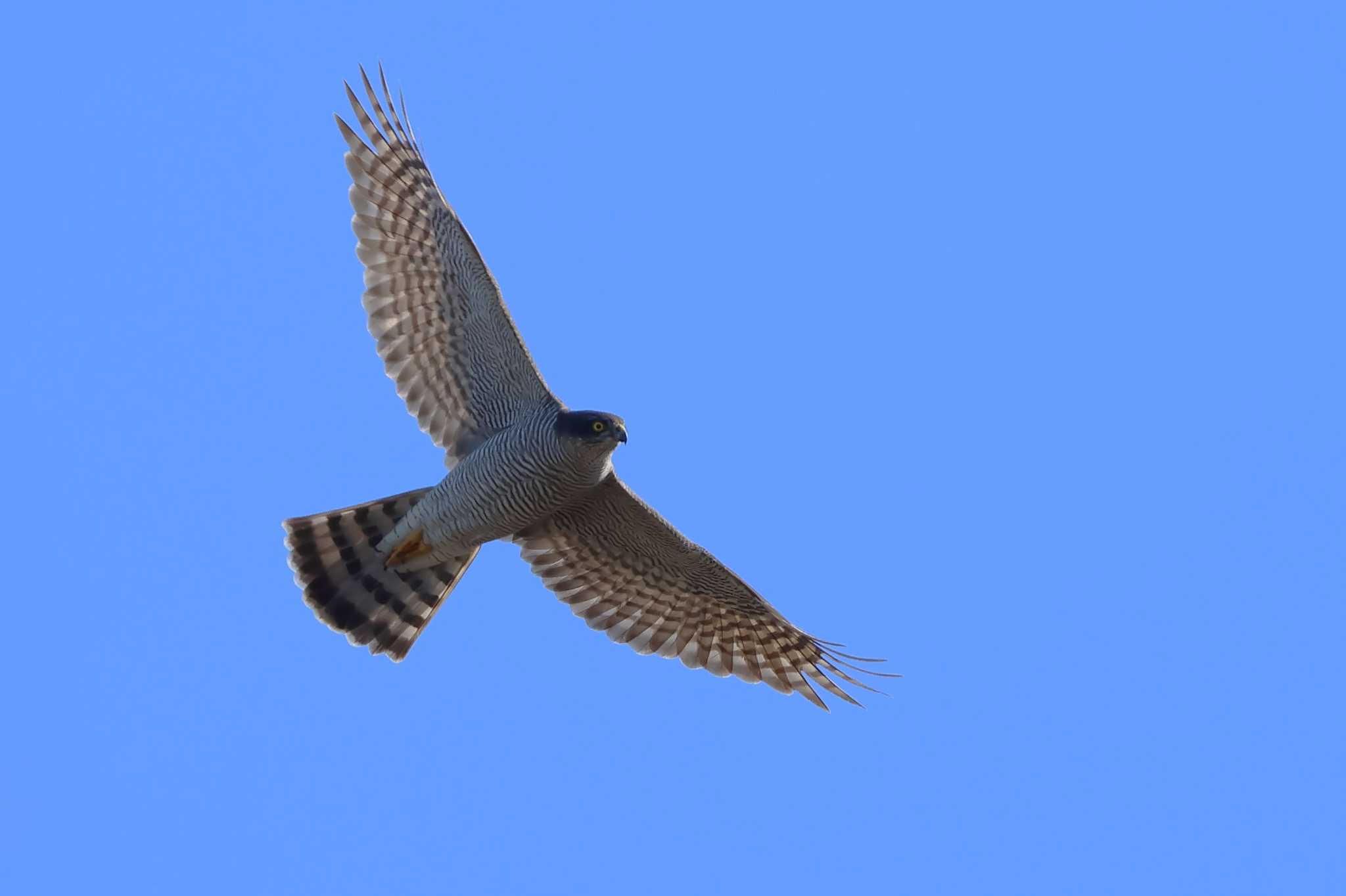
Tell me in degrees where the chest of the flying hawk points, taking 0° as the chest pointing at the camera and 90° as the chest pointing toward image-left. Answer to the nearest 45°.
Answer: approximately 270°
